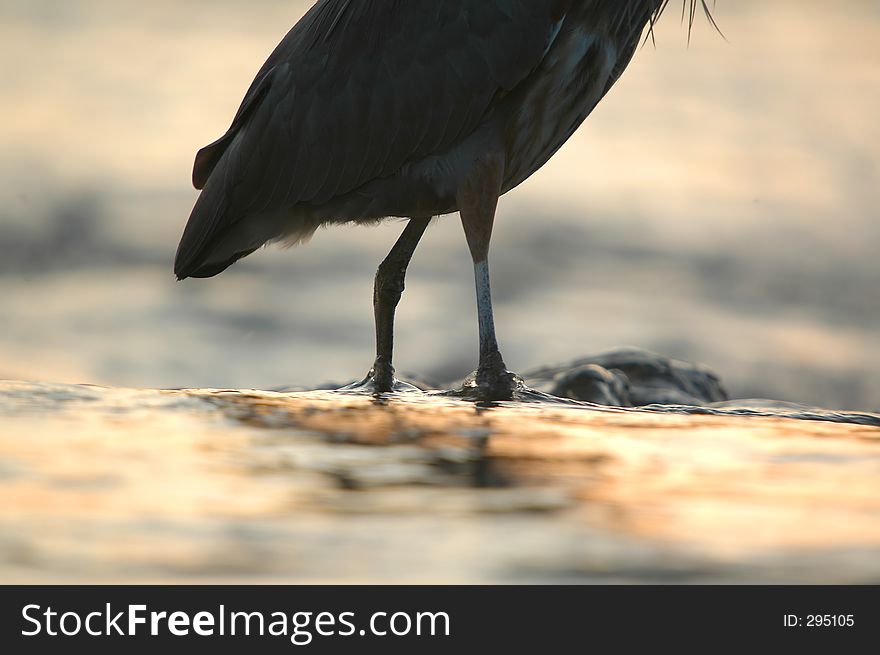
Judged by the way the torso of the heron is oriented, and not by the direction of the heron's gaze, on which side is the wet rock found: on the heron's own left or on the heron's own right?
on the heron's own left

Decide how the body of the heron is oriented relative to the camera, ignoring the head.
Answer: to the viewer's right
